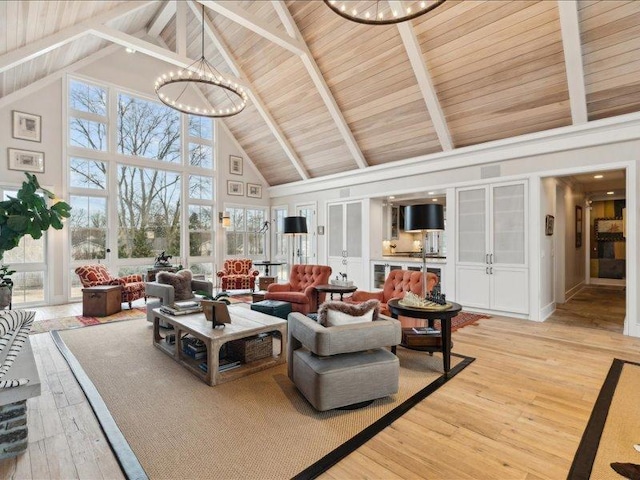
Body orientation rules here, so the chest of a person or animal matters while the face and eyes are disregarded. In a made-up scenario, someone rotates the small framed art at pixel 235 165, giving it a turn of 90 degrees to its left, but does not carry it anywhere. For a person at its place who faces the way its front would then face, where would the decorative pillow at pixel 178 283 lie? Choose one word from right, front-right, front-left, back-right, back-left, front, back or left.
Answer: back-right

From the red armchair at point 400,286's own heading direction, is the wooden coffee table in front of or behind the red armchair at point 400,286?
in front

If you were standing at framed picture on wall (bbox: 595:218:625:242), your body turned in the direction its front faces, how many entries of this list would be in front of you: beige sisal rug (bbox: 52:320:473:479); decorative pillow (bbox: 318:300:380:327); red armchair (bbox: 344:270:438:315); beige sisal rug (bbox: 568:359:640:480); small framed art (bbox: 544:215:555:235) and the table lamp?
6

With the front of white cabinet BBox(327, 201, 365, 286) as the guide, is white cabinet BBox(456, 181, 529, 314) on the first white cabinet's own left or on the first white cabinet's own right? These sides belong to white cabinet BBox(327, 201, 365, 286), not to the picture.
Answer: on the first white cabinet's own left

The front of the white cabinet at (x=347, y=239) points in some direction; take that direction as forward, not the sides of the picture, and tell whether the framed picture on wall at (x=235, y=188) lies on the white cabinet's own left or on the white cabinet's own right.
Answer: on the white cabinet's own right

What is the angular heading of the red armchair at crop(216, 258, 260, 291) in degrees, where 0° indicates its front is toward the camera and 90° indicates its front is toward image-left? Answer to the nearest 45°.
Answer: approximately 0°

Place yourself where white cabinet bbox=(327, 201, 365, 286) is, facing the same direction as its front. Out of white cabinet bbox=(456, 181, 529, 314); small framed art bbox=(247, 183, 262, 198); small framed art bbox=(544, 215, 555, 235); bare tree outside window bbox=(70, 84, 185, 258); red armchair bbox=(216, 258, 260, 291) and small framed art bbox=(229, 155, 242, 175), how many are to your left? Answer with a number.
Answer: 2

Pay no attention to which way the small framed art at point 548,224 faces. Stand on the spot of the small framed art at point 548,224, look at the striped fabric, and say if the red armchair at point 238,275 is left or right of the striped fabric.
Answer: right

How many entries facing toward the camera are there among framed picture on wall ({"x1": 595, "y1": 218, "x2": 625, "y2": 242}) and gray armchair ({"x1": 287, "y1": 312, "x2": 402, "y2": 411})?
1

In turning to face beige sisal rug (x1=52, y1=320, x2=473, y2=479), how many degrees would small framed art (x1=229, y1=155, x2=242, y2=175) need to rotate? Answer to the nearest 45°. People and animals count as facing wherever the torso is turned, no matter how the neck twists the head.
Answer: approximately 45° to its right

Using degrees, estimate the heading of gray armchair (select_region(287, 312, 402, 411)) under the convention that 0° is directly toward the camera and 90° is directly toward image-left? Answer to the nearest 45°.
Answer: approximately 135°

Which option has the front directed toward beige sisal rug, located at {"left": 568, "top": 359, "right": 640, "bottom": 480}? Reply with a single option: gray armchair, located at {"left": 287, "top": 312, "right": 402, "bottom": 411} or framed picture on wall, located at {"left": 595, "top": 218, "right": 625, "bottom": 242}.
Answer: the framed picture on wall

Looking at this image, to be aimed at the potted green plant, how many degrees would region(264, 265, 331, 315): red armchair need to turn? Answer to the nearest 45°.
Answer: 0° — it already faces it
